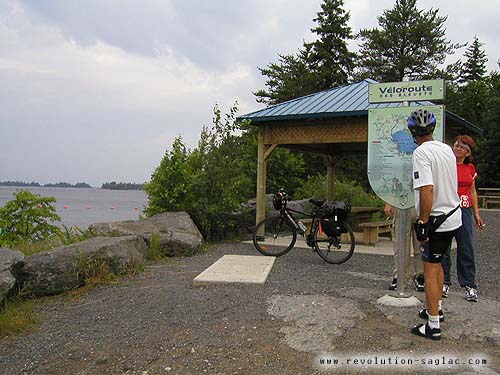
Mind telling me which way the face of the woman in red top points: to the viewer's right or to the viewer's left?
to the viewer's left

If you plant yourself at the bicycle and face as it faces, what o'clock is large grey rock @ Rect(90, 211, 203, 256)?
The large grey rock is roughly at 12 o'clock from the bicycle.

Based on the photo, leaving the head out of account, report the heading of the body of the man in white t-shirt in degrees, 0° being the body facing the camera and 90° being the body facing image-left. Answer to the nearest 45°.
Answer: approximately 135°

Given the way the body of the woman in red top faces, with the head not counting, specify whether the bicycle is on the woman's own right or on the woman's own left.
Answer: on the woman's own right

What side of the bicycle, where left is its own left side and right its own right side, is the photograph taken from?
left

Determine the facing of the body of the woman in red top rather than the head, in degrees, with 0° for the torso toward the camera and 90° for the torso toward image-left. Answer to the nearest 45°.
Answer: approximately 45°
